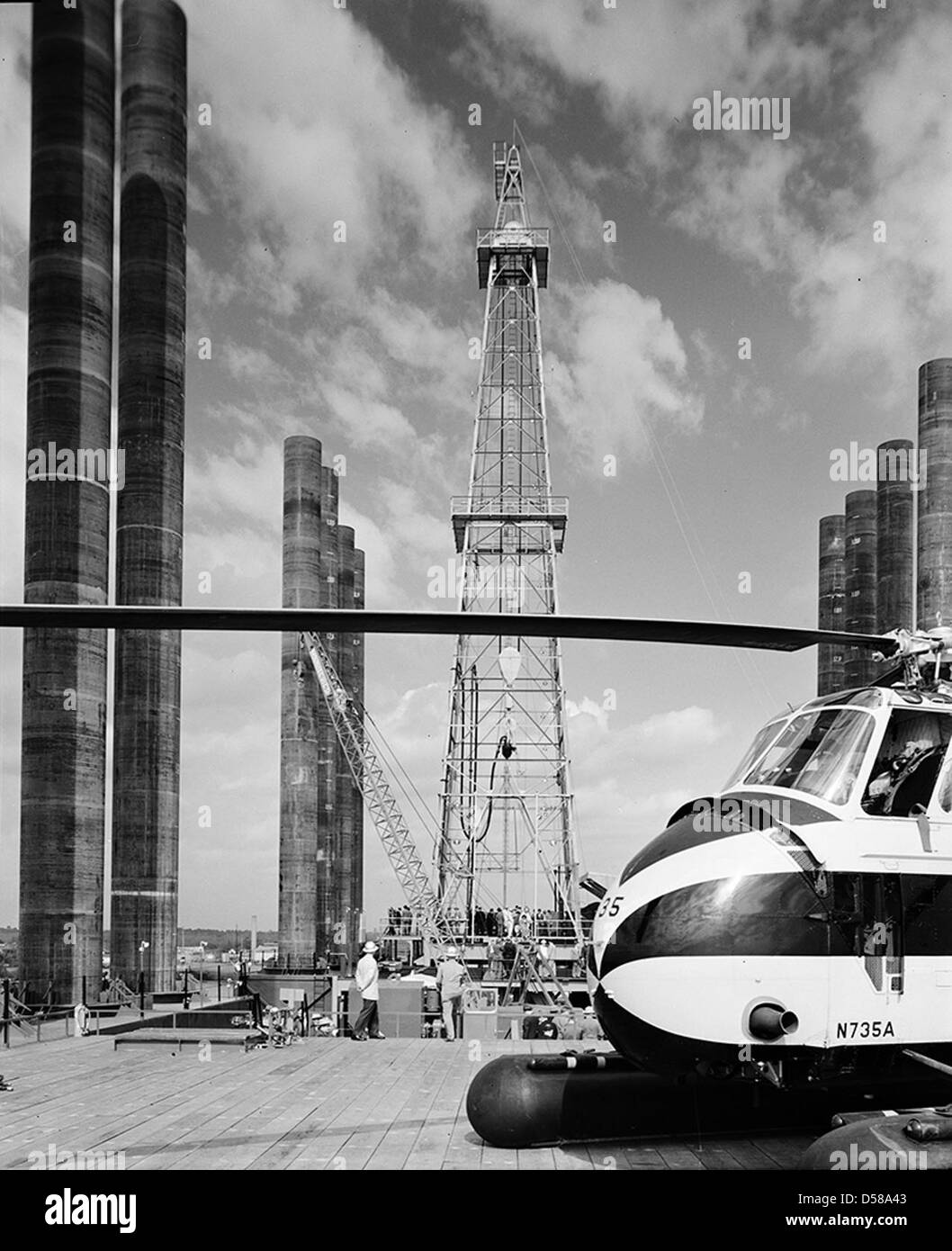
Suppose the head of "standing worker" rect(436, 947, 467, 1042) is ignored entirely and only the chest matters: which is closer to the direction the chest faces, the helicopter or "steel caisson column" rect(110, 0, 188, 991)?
the steel caisson column

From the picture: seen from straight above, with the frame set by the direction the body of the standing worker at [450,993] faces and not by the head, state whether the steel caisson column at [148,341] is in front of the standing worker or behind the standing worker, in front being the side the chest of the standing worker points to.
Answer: in front

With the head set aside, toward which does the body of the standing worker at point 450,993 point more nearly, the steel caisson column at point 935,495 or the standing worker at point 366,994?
the steel caisson column

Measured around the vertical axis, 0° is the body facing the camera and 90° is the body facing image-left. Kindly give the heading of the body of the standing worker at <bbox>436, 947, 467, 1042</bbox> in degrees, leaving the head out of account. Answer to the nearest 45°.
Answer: approximately 180°

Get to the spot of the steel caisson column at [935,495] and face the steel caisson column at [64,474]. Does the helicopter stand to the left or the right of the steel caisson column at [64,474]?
left

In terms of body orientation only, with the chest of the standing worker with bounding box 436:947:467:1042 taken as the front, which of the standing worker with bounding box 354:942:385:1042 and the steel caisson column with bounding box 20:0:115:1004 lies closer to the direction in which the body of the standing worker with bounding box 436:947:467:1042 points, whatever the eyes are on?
the steel caisson column

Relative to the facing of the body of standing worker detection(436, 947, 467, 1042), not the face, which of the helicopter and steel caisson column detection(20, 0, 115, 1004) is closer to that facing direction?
the steel caisson column
